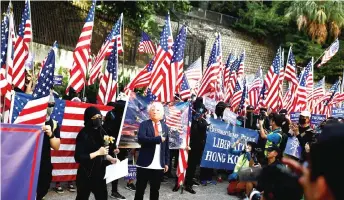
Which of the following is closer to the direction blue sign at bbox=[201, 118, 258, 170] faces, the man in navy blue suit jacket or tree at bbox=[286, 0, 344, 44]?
the man in navy blue suit jacket

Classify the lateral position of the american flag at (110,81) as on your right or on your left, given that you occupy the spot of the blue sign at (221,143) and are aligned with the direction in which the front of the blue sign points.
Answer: on your right

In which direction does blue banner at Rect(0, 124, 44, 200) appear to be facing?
toward the camera

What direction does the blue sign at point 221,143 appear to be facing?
toward the camera

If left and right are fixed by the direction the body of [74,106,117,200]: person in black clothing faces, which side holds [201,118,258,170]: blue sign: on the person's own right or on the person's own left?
on the person's own left

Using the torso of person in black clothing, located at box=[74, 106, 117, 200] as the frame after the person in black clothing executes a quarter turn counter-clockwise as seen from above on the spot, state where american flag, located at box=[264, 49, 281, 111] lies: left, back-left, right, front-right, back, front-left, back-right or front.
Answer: front

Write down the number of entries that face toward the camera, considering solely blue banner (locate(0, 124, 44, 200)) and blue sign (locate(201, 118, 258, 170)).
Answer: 2

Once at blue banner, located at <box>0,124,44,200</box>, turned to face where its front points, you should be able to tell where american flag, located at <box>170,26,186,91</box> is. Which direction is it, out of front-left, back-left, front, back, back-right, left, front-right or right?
back-left

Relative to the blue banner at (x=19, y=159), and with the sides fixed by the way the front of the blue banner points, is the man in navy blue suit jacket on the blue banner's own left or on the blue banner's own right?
on the blue banner's own left

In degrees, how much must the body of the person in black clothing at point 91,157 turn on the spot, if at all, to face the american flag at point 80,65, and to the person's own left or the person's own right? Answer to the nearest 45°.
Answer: approximately 135° to the person's own left

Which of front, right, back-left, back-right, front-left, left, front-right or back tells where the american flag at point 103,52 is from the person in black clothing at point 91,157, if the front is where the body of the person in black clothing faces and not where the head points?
back-left

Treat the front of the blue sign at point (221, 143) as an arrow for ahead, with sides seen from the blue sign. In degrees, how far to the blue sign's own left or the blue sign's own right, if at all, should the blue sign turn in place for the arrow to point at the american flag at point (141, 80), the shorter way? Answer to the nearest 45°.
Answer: approximately 90° to the blue sign's own right

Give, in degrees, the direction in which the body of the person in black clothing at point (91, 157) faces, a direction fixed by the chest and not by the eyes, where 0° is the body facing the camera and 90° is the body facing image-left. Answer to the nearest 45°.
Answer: approximately 315°

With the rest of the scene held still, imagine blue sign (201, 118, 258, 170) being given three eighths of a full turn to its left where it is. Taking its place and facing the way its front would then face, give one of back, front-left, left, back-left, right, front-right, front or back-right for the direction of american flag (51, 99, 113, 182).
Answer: back
